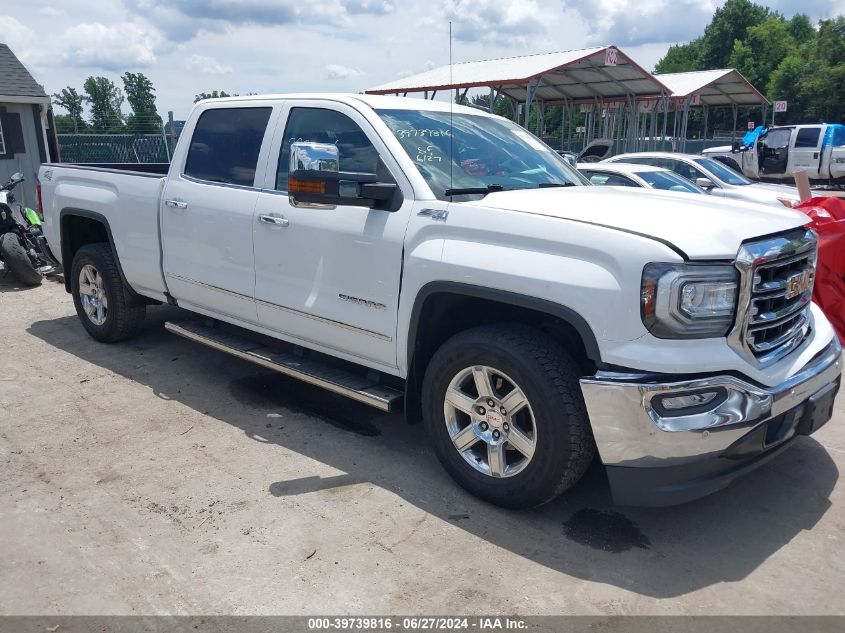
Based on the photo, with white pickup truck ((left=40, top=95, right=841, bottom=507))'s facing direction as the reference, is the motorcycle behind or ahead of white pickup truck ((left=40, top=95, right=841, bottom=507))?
behind

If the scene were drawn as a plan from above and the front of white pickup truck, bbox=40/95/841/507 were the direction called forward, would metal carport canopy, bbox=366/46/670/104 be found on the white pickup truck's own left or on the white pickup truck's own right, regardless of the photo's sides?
on the white pickup truck's own left

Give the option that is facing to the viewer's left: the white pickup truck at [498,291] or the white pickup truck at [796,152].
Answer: the white pickup truck at [796,152]

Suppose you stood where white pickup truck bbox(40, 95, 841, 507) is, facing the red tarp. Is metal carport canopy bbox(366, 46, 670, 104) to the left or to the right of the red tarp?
left

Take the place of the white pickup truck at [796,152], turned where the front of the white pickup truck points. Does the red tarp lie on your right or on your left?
on your left

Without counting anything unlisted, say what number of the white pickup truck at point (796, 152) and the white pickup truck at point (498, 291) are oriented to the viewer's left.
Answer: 1

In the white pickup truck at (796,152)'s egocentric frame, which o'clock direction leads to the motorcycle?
The motorcycle is roughly at 10 o'clock from the white pickup truck.

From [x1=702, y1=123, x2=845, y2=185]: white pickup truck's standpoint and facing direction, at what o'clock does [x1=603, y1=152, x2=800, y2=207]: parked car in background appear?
The parked car in background is roughly at 9 o'clock from the white pickup truck.

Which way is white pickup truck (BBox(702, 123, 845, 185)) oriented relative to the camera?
to the viewer's left

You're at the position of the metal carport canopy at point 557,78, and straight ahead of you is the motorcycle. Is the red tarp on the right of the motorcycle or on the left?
left

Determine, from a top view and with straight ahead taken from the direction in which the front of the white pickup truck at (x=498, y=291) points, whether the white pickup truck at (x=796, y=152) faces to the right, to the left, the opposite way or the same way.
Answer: the opposite way

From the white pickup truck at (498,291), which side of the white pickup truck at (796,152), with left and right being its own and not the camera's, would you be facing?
left
